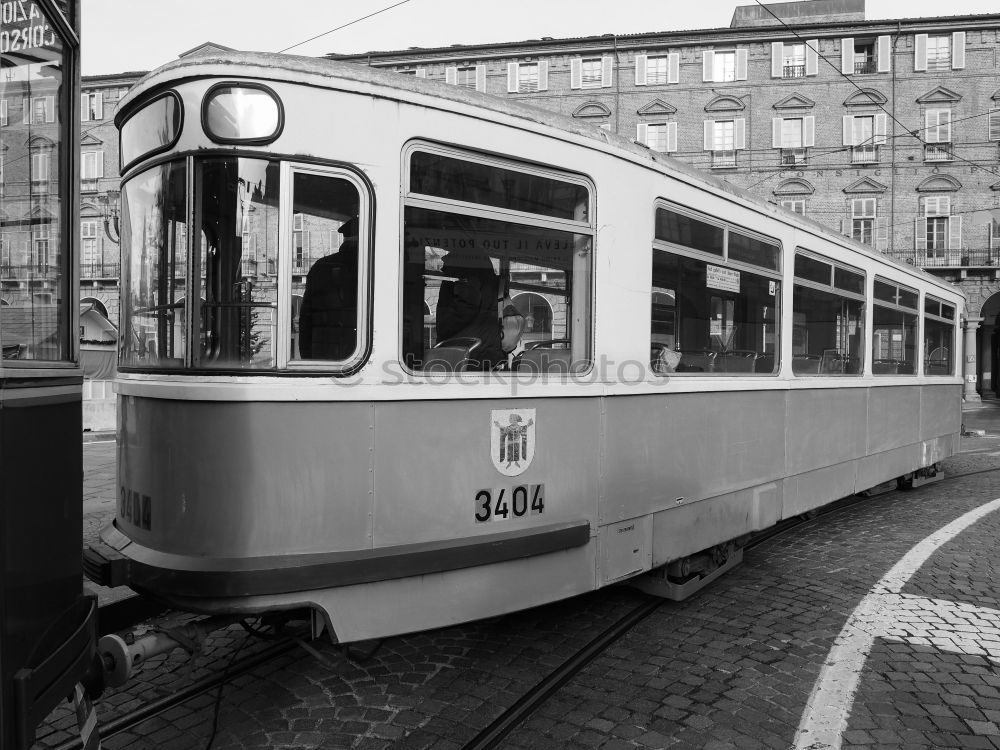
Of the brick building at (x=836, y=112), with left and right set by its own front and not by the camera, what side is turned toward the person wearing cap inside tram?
front

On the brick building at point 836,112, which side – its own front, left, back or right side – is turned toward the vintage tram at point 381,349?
front

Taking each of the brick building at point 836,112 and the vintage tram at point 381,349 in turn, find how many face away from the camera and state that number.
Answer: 0

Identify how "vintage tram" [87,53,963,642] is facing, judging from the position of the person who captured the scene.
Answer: facing the viewer and to the left of the viewer

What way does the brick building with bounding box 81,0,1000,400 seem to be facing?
toward the camera
